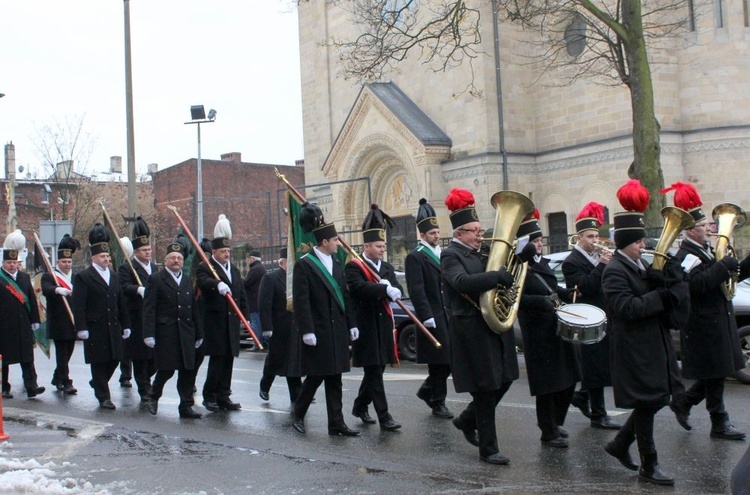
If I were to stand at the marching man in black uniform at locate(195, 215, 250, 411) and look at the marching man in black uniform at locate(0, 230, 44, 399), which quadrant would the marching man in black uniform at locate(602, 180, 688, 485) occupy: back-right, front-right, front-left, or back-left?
back-left

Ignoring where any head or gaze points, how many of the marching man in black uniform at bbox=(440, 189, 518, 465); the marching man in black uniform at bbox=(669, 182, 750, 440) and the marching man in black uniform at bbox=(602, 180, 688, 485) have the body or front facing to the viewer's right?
3

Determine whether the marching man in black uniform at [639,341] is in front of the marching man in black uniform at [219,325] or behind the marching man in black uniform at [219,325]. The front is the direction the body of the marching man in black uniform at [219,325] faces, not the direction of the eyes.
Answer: in front

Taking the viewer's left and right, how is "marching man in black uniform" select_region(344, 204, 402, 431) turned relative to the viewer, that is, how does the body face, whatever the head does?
facing the viewer and to the right of the viewer

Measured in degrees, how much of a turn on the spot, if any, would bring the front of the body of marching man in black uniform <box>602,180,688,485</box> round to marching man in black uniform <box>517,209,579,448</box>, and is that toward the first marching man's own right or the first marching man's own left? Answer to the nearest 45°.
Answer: approximately 135° to the first marching man's own left

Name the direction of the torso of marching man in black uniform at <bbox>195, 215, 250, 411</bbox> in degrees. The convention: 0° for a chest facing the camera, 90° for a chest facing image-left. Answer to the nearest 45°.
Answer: approximately 315°

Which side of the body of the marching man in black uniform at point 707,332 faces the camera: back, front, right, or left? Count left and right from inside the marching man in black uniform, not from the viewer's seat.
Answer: right

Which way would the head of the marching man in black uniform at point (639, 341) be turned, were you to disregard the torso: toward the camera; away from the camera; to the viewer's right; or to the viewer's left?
to the viewer's right

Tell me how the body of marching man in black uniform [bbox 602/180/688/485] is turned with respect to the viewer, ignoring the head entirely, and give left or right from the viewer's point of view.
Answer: facing to the right of the viewer

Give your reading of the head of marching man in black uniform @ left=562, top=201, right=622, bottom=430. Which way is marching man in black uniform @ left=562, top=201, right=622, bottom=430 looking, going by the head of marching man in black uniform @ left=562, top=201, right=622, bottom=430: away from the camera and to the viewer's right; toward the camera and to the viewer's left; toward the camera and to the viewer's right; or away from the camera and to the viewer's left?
toward the camera and to the viewer's right

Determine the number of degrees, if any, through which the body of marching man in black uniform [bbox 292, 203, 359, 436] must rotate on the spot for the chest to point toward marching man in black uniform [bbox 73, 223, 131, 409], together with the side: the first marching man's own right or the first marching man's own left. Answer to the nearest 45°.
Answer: approximately 180°

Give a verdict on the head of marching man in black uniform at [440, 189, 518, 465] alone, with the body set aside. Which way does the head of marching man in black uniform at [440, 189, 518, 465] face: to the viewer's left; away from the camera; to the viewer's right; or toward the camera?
to the viewer's right

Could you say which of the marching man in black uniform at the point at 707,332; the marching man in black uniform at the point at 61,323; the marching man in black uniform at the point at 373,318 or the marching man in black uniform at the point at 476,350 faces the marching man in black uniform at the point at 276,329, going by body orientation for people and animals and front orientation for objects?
the marching man in black uniform at the point at 61,323
